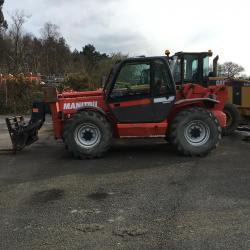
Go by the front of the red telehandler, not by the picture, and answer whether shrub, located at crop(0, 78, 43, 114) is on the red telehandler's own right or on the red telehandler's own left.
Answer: on the red telehandler's own right

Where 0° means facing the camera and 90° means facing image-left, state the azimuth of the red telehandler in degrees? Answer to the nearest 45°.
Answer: approximately 90°
